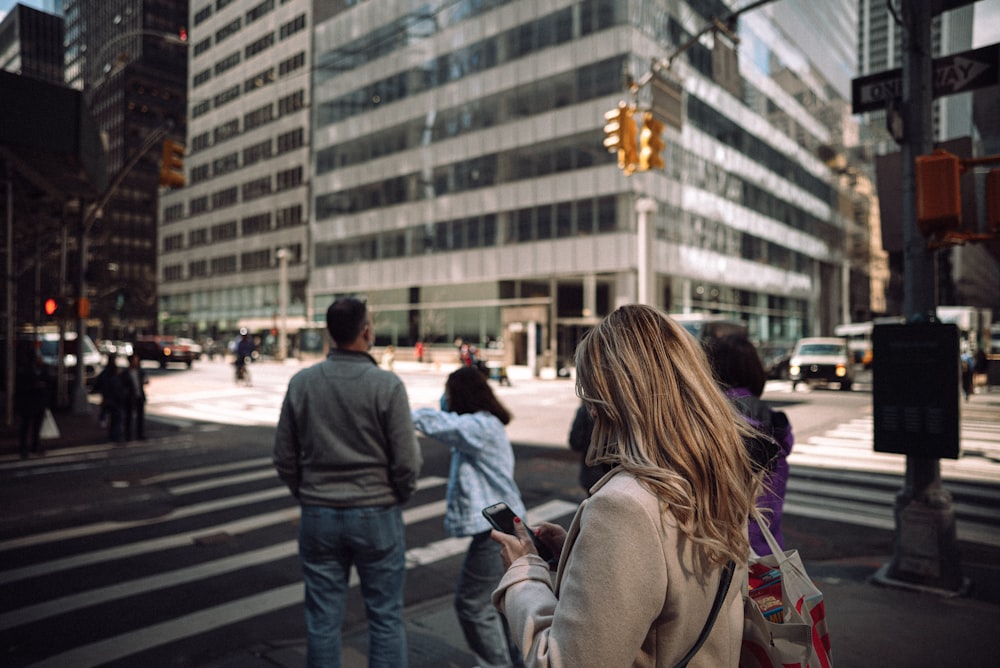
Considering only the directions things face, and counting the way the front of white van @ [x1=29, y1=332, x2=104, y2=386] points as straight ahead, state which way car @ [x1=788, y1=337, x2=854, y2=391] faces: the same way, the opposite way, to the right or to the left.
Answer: to the right

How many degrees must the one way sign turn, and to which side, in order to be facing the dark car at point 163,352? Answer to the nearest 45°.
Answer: approximately 90° to its right

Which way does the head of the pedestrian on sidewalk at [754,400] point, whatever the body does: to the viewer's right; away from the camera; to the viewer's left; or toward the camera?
away from the camera

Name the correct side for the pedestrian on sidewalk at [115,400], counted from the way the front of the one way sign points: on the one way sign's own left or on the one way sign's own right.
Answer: on the one way sign's own right

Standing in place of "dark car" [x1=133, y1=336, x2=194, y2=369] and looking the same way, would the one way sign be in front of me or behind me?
in front

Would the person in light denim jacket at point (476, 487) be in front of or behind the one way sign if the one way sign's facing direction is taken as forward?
in front

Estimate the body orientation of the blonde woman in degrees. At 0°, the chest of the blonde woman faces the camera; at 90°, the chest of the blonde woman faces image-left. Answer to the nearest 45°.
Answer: approximately 135°

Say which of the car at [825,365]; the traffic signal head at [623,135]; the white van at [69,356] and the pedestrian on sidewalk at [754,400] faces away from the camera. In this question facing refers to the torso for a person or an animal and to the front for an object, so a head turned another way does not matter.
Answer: the pedestrian on sidewalk

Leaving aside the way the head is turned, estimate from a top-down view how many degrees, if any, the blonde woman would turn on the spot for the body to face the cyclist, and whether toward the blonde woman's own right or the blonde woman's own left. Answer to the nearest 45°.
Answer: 0° — they already face them

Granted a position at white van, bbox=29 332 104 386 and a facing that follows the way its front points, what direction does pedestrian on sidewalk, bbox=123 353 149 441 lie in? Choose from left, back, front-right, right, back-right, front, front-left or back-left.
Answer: front-right

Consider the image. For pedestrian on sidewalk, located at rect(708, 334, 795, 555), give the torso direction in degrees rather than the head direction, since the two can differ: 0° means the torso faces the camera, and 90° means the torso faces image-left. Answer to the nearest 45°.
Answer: approximately 180°
